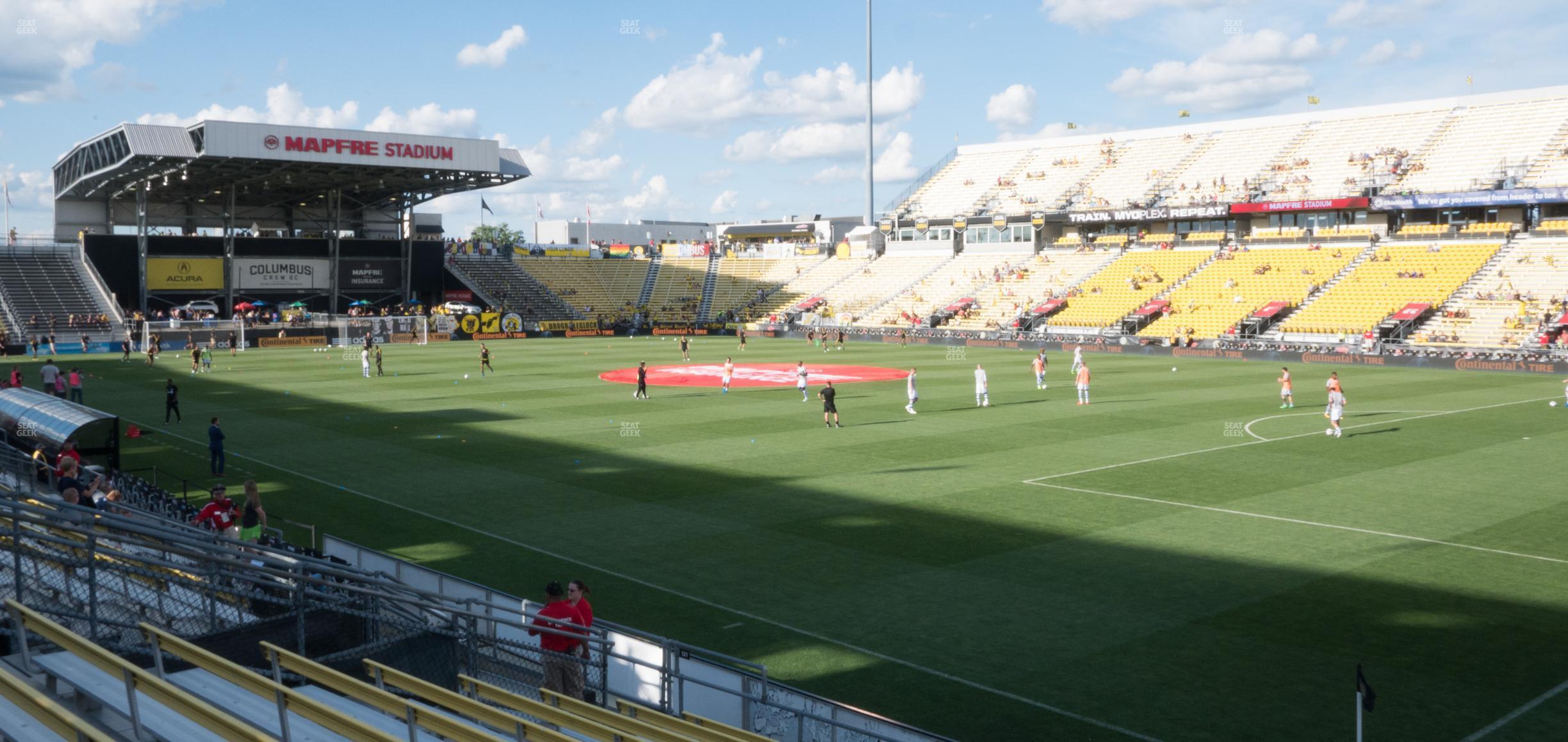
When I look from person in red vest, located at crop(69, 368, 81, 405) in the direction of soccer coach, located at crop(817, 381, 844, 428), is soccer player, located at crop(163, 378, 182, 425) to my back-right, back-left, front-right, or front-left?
front-right

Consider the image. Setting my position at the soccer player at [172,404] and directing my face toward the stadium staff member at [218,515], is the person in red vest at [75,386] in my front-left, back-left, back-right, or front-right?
back-right

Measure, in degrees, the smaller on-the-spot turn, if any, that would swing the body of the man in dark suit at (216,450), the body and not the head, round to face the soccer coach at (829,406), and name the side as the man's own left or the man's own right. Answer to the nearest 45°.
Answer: approximately 45° to the man's own right

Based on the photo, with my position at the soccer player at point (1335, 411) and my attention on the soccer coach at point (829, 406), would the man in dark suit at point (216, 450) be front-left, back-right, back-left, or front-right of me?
front-left

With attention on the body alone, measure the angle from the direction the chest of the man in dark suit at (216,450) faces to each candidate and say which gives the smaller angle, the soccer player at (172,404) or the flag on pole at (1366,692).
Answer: the soccer player

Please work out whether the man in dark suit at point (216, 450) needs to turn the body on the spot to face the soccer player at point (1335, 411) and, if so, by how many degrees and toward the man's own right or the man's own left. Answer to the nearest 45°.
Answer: approximately 45° to the man's own right

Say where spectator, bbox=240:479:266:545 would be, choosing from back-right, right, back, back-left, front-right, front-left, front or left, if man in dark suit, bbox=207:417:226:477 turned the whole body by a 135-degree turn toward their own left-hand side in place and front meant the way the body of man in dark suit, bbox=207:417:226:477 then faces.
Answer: left

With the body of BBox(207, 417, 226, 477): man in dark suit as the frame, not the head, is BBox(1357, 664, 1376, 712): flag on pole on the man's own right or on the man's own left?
on the man's own right

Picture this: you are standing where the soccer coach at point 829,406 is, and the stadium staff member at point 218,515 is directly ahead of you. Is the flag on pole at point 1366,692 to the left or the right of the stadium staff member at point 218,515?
left

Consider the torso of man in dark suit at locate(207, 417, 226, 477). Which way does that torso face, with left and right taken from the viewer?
facing away from the viewer and to the right of the viewer

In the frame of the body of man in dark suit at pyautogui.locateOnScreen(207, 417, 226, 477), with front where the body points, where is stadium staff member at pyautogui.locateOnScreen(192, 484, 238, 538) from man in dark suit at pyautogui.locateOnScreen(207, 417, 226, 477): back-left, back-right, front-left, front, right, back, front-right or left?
back-right

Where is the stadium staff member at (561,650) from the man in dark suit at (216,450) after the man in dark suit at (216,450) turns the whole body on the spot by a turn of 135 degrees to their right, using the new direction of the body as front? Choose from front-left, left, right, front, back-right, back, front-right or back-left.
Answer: front

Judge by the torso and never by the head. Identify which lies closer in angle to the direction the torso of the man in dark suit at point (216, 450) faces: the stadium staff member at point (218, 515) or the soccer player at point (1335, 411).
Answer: the soccer player
